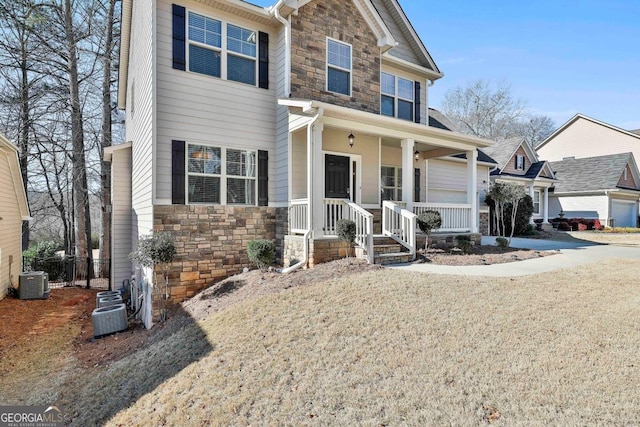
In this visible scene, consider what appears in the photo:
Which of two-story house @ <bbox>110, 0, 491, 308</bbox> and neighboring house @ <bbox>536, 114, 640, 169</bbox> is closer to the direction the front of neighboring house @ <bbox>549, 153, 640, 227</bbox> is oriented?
the two-story house

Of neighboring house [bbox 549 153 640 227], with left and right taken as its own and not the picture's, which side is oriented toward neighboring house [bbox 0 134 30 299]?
right

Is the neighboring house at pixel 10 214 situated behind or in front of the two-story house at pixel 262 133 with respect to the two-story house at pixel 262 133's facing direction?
behind

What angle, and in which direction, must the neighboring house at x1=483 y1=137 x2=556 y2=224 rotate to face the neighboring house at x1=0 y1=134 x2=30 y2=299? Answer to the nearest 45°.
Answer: approximately 90° to its right

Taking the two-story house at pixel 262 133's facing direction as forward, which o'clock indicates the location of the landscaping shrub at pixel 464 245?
The landscaping shrub is roughly at 10 o'clock from the two-story house.

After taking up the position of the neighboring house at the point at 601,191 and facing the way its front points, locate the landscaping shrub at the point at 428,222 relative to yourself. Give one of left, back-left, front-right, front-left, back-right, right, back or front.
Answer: front-right

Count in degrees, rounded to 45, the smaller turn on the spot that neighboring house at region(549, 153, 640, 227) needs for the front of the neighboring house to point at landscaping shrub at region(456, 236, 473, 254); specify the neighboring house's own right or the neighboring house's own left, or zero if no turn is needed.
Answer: approximately 45° to the neighboring house's own right

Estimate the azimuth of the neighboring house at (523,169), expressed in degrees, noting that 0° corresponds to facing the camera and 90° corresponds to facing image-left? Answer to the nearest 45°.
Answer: approximately 315°
